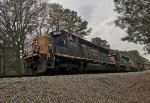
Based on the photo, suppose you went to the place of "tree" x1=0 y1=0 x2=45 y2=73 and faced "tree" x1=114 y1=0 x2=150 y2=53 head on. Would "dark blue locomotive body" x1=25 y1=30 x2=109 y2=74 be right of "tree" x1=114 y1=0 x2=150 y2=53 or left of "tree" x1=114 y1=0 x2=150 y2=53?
right

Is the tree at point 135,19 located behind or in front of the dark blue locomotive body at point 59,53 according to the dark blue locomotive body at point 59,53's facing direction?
behind

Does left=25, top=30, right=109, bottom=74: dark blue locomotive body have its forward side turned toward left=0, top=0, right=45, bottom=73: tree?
no
